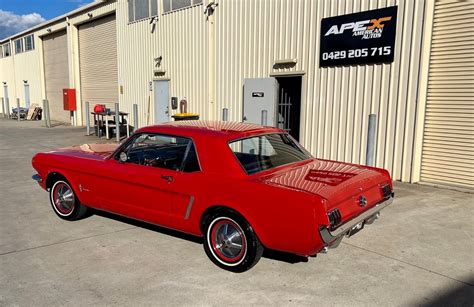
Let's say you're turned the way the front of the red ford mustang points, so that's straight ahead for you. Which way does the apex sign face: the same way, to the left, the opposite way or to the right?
to the left

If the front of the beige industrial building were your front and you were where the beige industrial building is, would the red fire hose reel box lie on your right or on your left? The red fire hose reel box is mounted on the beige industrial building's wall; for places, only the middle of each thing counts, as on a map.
on your right

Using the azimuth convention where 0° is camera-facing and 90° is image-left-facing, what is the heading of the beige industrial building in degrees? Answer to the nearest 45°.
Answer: approximately 45°

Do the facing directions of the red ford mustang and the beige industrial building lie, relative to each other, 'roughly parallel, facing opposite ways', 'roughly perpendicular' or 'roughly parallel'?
roughly perpendicular

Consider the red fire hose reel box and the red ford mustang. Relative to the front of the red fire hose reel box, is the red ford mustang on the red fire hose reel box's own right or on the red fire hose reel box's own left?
on the red fire hose reel box's own left

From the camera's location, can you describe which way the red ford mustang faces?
facing away from the viewer and to the left of the viewer

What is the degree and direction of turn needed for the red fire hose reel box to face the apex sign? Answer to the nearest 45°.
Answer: approximately 45° to its left

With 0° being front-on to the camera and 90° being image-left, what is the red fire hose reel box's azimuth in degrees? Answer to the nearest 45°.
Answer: approximately 45°

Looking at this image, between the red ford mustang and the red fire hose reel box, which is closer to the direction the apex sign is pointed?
the red ford mustang

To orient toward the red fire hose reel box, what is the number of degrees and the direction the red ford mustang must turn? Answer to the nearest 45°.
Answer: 0° — it already faces it
